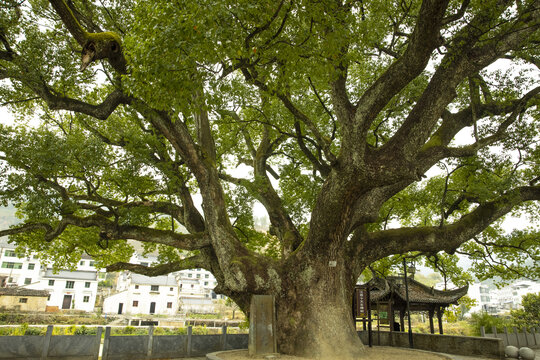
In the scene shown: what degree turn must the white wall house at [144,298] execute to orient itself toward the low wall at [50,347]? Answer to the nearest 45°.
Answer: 0° — it already faces it

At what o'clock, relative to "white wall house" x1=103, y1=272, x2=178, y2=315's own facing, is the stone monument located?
The stone monument is roughly at 12 o'clock from the white wall house.

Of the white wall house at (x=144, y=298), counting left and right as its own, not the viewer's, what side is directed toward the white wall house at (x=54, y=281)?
right

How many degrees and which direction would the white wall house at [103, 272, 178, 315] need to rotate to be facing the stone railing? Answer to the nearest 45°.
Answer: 0° — it already faces it

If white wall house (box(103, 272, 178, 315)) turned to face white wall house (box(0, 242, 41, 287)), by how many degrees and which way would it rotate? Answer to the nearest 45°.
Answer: approximately 90° to its right

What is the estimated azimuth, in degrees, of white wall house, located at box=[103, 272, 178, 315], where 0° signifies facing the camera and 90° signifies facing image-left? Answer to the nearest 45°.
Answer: approximately 0°

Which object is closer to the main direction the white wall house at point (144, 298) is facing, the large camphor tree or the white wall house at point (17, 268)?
the large camphor tree

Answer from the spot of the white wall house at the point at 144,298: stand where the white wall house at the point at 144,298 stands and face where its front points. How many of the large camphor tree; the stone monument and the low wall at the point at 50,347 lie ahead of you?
3

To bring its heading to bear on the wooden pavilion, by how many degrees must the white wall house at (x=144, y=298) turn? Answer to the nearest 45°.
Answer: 0° — it already faces it

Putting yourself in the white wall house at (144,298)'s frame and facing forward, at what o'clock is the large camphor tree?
The large camphor tree is roughly at 12 o'clock from the white wall house.
